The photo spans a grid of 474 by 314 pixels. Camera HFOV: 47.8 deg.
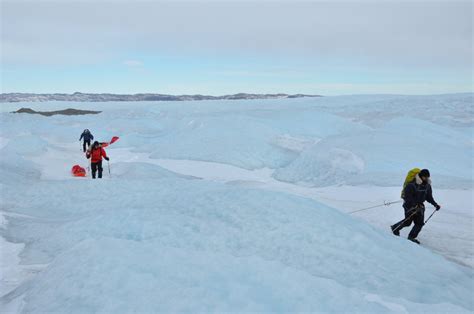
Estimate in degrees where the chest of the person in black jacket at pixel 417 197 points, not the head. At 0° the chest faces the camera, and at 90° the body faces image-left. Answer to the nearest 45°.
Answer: approximately 315°
